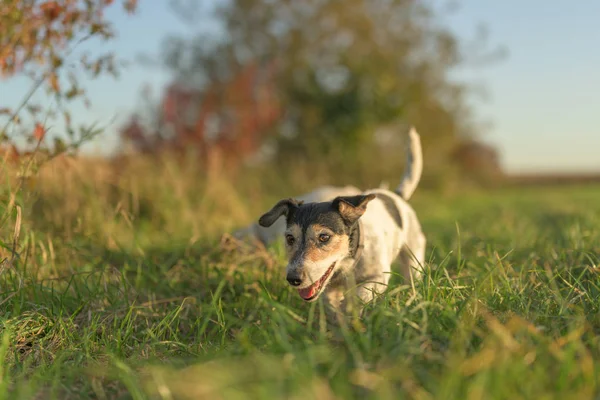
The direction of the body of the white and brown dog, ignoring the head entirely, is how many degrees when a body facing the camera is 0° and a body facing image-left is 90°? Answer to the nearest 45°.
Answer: approximately 45°

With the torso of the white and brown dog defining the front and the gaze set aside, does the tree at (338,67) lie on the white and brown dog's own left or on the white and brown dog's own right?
on the white and brown dog's own right
